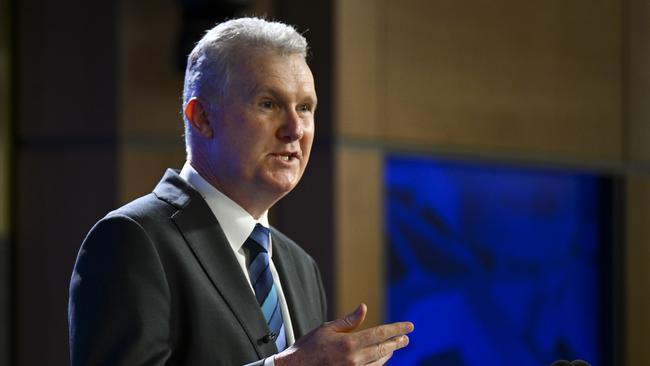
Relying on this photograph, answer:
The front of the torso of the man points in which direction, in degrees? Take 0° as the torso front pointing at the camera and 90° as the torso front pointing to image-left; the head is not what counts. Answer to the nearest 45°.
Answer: approximately 315°

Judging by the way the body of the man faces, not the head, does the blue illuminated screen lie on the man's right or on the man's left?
on the man's left

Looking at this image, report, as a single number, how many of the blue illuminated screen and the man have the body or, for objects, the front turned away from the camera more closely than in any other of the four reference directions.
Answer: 0

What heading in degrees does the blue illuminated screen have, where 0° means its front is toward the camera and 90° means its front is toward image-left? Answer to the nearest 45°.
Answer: approximately 315°

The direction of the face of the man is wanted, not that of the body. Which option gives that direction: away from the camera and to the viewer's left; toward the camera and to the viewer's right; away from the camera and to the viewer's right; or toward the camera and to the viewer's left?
toward the camera and to the viewer's right
